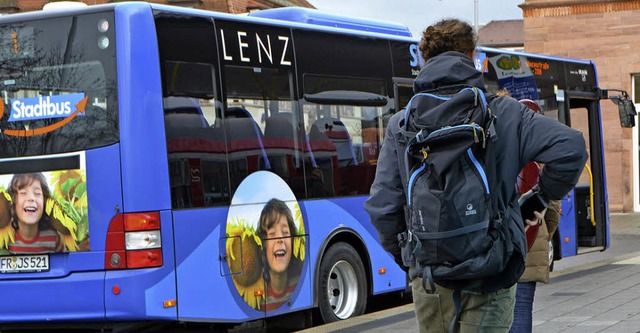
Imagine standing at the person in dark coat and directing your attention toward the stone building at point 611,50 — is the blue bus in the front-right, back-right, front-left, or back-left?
front-left

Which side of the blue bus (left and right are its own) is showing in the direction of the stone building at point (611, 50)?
front

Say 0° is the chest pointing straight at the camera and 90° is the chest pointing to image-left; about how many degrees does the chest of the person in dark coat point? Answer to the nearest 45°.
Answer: approximately 180°

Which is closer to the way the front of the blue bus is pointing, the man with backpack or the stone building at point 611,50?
the stone building

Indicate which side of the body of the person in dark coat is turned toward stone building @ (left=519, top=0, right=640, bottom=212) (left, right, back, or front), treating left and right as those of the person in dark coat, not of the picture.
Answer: front

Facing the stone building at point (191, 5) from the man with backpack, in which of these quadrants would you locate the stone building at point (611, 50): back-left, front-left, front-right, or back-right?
front-right

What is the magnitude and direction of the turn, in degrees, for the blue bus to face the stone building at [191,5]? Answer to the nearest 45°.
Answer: approximately 45° to its left

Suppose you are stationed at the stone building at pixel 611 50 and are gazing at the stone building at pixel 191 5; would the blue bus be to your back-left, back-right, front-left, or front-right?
front-left

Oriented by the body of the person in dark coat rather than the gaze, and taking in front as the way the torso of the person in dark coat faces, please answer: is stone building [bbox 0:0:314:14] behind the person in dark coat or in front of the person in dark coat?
in front

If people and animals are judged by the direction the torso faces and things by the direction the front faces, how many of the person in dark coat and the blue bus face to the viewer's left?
0

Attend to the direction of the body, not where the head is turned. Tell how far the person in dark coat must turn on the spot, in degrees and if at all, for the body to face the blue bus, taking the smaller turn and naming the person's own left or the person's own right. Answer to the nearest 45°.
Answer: approximately 45° to the person's own left

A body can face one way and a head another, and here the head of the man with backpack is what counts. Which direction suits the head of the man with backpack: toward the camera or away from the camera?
away from the camera

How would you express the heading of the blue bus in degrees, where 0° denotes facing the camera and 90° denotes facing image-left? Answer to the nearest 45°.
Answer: approximately 225°
